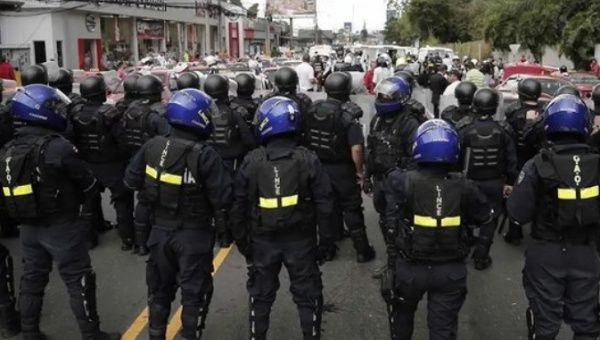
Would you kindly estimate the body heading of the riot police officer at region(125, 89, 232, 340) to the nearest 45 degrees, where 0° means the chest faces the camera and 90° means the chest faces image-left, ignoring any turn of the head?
approximately 225°

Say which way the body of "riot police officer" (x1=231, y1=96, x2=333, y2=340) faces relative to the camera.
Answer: away from the camera

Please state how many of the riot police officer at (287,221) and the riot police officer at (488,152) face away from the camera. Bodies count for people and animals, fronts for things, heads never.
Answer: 2

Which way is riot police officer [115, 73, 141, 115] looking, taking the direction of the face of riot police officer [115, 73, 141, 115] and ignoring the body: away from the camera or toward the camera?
away from the camera

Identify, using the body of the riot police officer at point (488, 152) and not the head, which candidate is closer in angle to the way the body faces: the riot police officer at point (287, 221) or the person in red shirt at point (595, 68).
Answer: the person in red shirt

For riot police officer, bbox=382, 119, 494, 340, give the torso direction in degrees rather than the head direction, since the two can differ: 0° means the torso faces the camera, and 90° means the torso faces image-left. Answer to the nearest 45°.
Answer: approximately 180°

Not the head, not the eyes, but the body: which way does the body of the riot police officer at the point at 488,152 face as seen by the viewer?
away from the camera

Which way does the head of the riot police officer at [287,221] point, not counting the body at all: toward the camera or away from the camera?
away from the camera

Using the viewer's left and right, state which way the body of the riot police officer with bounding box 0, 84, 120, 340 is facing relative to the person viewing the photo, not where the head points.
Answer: facing away from the viewer and to the right of the viewer

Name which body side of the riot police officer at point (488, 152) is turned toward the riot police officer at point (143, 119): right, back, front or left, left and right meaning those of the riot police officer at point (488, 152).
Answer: left
